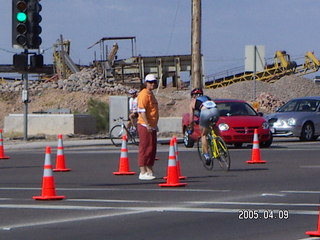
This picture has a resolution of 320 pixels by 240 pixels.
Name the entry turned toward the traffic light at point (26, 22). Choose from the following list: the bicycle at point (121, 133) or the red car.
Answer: the bicycle

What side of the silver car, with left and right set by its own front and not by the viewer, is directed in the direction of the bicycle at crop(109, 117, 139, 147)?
front

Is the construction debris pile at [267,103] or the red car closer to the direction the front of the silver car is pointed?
the red car

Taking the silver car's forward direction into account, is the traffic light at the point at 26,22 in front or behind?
in front

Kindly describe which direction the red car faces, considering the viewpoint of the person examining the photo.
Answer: facing the viewer and to the right of the viewer

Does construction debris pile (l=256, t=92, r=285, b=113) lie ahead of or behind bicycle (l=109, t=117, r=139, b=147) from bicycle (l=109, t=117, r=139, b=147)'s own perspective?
behind

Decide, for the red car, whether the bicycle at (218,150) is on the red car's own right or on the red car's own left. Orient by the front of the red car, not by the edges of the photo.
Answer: on the red car's own right

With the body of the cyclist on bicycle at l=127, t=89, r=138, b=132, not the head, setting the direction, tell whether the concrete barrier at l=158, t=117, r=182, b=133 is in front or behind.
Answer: behind

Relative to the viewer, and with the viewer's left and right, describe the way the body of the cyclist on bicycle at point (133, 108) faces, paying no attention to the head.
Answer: facing the viewer and to the left of the viewer

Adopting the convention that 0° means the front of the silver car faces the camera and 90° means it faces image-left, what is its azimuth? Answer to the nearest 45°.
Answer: approximately 45°
